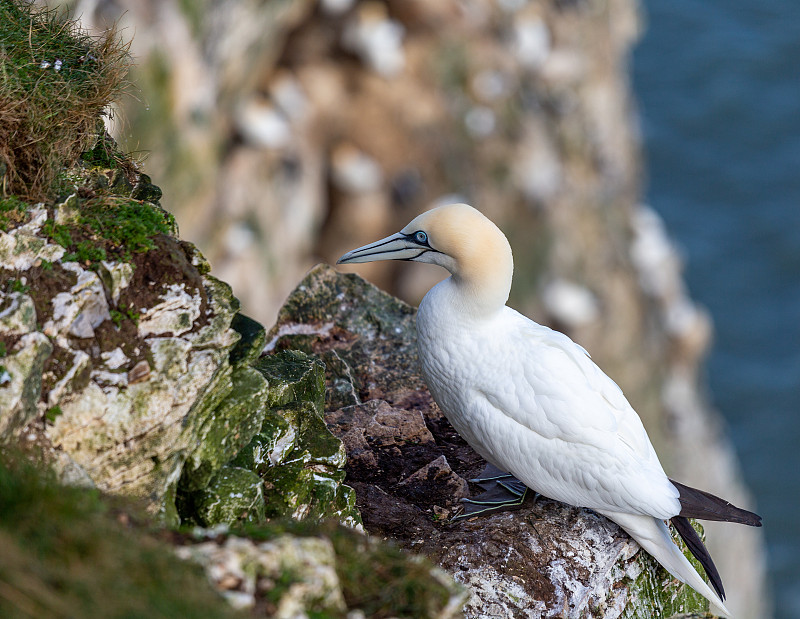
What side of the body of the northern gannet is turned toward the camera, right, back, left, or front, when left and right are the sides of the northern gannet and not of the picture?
left
